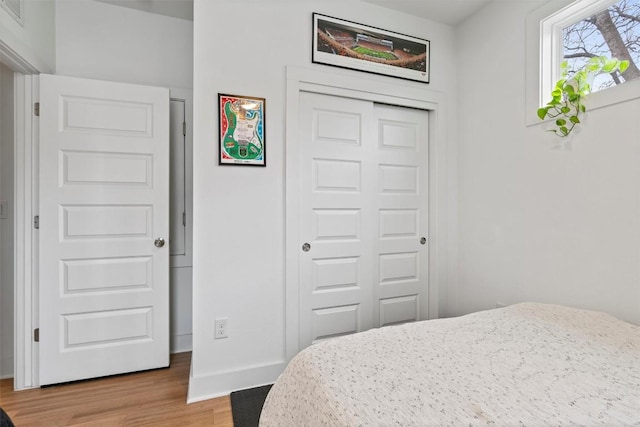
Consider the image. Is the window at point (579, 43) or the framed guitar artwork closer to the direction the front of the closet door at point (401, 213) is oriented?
the window

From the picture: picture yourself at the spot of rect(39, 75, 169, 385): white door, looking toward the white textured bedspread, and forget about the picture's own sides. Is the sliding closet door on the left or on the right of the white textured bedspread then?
left

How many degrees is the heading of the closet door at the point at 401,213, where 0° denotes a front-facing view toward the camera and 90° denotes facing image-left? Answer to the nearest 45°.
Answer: approximately 315°

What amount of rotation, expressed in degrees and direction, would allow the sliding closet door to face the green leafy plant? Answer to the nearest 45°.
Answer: approximately 45° to its left

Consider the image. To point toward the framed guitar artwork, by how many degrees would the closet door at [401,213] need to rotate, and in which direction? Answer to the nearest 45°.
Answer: approximately 90° to its right

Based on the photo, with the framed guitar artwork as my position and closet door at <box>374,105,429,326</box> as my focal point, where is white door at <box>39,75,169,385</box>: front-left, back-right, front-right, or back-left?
back-left

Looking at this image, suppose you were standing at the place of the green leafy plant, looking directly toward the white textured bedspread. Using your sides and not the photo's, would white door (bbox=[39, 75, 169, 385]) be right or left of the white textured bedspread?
right

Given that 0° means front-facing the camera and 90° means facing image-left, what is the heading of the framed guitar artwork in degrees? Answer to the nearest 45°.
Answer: approximately 0°

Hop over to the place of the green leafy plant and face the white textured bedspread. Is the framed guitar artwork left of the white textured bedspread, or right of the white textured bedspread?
right

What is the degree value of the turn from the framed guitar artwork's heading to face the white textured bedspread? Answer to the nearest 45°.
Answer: approximately 45° to its left
